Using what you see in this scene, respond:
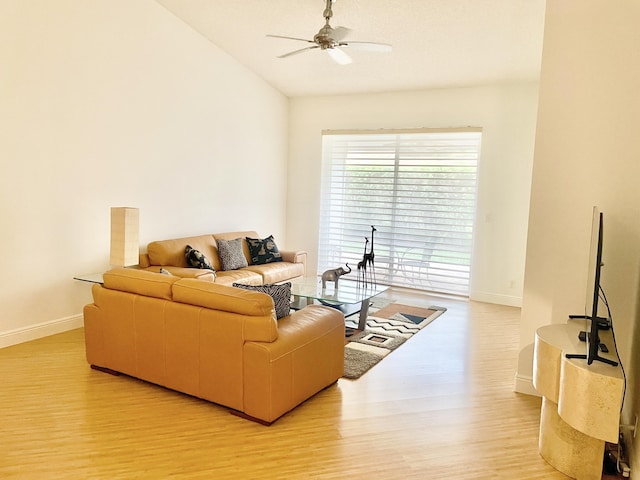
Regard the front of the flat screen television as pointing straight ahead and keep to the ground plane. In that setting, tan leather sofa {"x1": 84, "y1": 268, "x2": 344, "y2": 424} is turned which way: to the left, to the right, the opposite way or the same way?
to the right

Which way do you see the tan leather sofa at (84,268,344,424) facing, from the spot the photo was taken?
facing away from the viewer and to the right of the viewer

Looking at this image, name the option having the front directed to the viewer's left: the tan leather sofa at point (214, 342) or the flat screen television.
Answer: the flat screen television

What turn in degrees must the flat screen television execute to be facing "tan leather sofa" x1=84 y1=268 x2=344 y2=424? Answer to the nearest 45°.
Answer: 0° — it already faces it

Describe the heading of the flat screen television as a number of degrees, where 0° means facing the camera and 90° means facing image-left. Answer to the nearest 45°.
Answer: approximately 90°

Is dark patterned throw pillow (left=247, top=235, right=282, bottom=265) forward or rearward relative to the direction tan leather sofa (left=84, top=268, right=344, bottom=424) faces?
forward

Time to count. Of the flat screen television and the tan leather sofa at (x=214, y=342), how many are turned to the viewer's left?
1

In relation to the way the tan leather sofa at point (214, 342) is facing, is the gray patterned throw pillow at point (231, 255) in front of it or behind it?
in front

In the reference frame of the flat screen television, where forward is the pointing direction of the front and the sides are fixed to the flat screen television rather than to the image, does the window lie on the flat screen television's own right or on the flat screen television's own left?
on the flat screen television's own right

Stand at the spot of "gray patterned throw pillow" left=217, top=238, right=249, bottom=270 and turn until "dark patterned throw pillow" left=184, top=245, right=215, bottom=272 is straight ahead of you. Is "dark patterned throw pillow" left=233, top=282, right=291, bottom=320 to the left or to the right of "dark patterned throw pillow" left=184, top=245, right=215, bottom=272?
left
